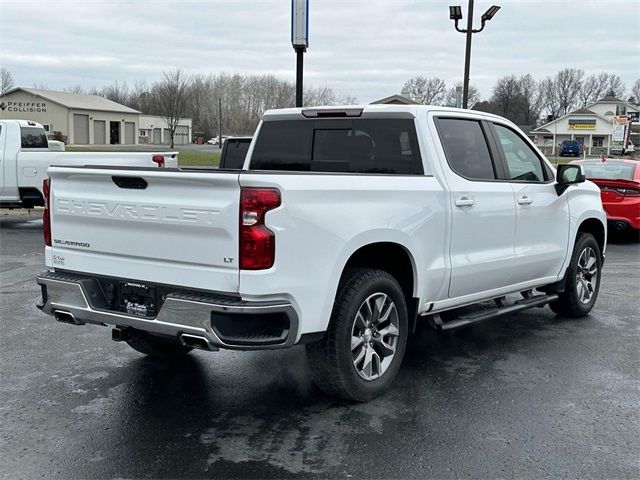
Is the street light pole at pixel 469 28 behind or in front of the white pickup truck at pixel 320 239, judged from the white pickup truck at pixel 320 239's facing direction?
in front

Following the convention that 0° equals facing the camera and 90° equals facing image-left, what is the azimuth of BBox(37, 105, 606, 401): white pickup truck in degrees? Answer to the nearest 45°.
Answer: approximately 225°

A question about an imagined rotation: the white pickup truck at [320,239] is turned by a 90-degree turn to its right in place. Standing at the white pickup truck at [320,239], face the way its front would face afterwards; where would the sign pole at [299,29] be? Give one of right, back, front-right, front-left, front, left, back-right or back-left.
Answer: back-left

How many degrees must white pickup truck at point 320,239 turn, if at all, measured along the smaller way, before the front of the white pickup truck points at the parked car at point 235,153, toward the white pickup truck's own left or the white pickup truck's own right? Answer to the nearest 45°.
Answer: approximately 45° to the white pickup truck's own left

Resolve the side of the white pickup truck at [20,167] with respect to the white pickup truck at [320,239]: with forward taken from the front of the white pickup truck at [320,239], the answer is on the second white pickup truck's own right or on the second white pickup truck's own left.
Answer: on the second white pickup truck's own left

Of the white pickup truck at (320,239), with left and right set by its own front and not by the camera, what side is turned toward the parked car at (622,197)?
front

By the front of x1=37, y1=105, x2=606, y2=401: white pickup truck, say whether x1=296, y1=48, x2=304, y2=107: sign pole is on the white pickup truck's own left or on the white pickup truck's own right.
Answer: on the white pickup truck's own left
